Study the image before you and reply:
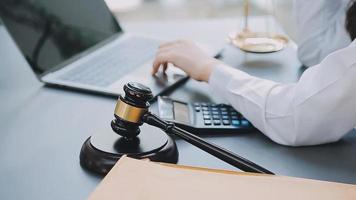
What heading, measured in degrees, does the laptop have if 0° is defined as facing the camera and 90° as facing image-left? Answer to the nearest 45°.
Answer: approximately 315°

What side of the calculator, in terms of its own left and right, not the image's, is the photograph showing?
right

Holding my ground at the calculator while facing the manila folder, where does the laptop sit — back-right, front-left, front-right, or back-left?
back-right
